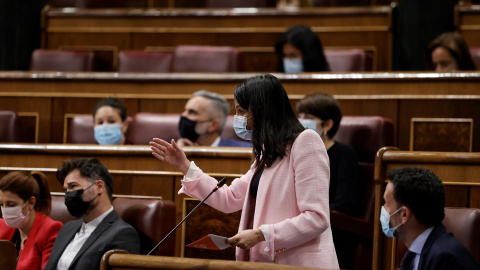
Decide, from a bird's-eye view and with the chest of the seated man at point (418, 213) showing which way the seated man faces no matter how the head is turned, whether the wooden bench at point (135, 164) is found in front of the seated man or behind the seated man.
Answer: in front

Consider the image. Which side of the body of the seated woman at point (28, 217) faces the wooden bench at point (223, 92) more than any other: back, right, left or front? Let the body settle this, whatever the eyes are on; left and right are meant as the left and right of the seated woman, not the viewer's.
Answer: back

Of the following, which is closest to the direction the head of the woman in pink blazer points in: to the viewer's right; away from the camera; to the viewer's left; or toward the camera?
to the viewer's left

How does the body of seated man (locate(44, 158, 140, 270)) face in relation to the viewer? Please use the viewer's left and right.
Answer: facing the viewer and to the left of the viewer

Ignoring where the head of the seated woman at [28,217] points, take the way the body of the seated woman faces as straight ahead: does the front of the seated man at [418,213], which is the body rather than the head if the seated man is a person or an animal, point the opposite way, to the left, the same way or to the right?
to the right

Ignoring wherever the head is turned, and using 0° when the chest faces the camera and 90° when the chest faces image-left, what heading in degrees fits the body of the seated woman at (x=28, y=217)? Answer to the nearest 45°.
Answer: approximately 45°

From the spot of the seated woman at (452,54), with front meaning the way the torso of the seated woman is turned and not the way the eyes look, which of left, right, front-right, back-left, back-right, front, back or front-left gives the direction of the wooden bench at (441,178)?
front-left

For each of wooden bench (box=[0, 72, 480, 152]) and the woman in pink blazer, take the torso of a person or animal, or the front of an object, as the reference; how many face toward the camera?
1

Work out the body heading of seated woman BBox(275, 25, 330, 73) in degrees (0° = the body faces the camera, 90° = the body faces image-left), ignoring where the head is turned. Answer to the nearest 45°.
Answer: approximately 45°

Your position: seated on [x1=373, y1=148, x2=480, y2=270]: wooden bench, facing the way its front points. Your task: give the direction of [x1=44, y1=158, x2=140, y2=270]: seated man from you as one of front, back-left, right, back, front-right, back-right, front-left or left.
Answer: right
